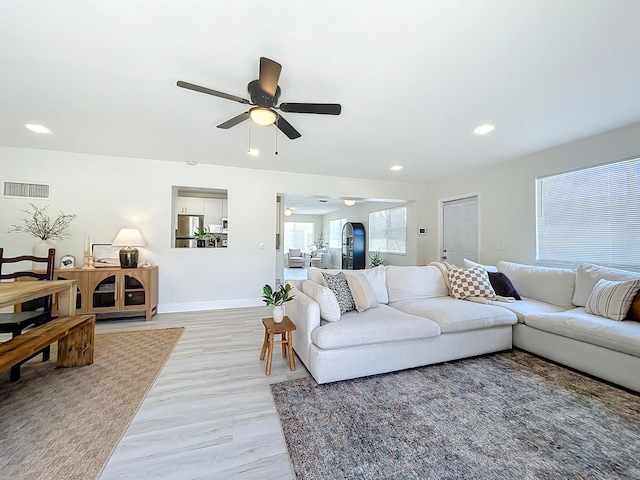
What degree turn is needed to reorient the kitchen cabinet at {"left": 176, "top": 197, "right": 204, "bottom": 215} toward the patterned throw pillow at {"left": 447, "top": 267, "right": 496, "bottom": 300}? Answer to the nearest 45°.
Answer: approximately 45° to its left

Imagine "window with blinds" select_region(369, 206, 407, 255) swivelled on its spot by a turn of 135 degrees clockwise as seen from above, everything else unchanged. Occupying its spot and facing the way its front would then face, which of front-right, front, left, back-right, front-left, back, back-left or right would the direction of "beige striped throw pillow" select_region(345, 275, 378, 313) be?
back

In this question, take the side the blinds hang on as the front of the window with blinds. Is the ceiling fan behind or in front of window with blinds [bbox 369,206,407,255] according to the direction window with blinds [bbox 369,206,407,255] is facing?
in front

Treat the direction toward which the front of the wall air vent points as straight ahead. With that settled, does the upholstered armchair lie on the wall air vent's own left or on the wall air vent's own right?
on the wall air vent's own left

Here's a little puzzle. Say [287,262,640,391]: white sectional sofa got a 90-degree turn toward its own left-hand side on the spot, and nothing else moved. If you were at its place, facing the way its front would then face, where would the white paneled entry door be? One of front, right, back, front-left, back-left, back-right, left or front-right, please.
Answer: left

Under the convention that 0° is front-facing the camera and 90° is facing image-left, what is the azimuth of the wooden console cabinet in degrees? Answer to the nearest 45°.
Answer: approximately 0°

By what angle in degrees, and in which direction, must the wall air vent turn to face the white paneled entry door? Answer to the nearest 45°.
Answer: approximately 45° to its left

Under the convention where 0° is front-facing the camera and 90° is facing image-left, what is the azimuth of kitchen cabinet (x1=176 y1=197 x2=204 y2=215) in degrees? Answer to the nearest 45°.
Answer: approximately 0°
